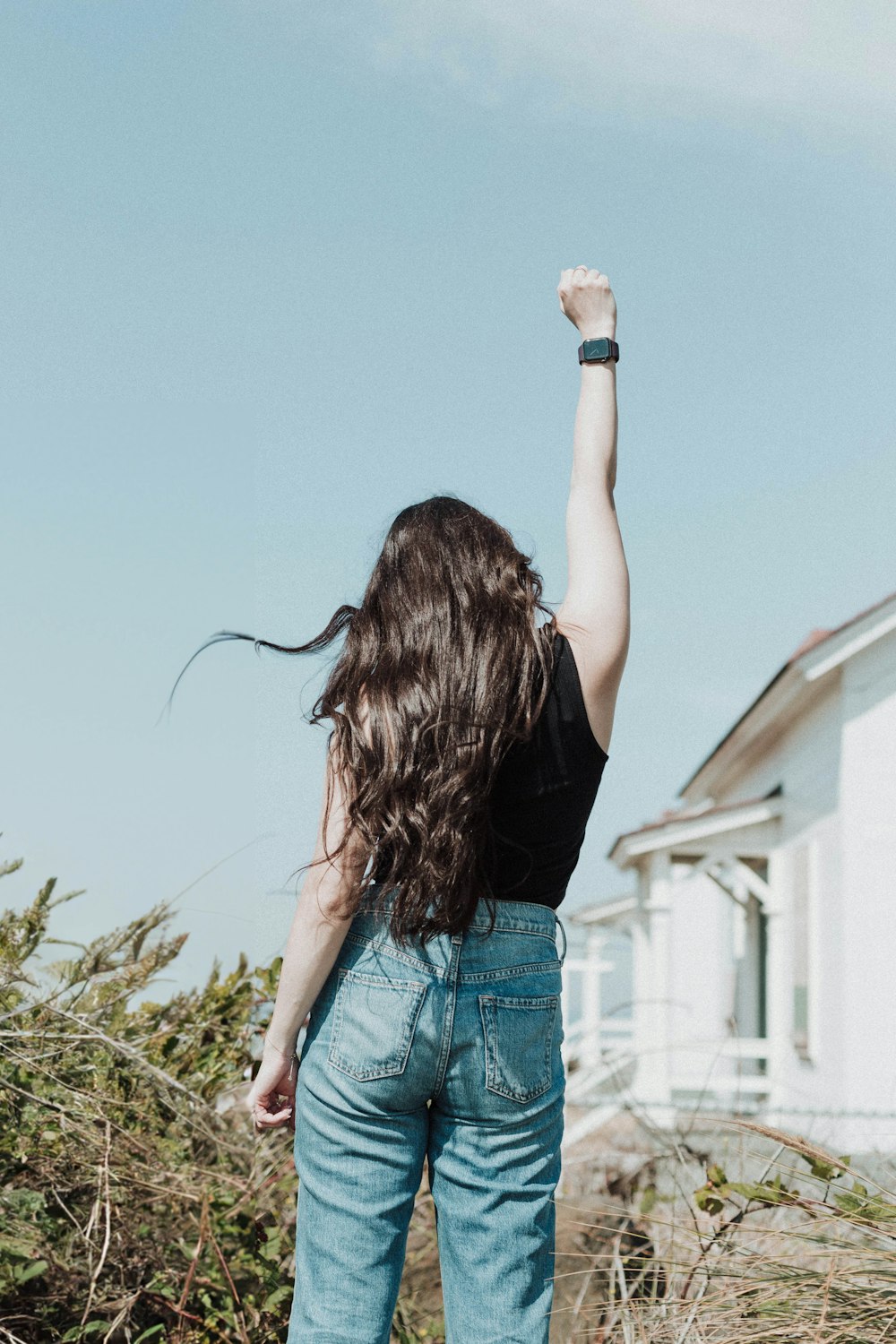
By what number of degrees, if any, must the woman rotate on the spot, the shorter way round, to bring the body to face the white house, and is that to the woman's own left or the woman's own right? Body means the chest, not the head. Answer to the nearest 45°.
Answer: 0° — they already face it

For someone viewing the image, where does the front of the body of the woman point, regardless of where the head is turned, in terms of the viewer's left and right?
facing away from the viewer

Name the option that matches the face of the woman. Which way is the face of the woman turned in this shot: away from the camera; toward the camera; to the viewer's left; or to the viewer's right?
away from the camera
